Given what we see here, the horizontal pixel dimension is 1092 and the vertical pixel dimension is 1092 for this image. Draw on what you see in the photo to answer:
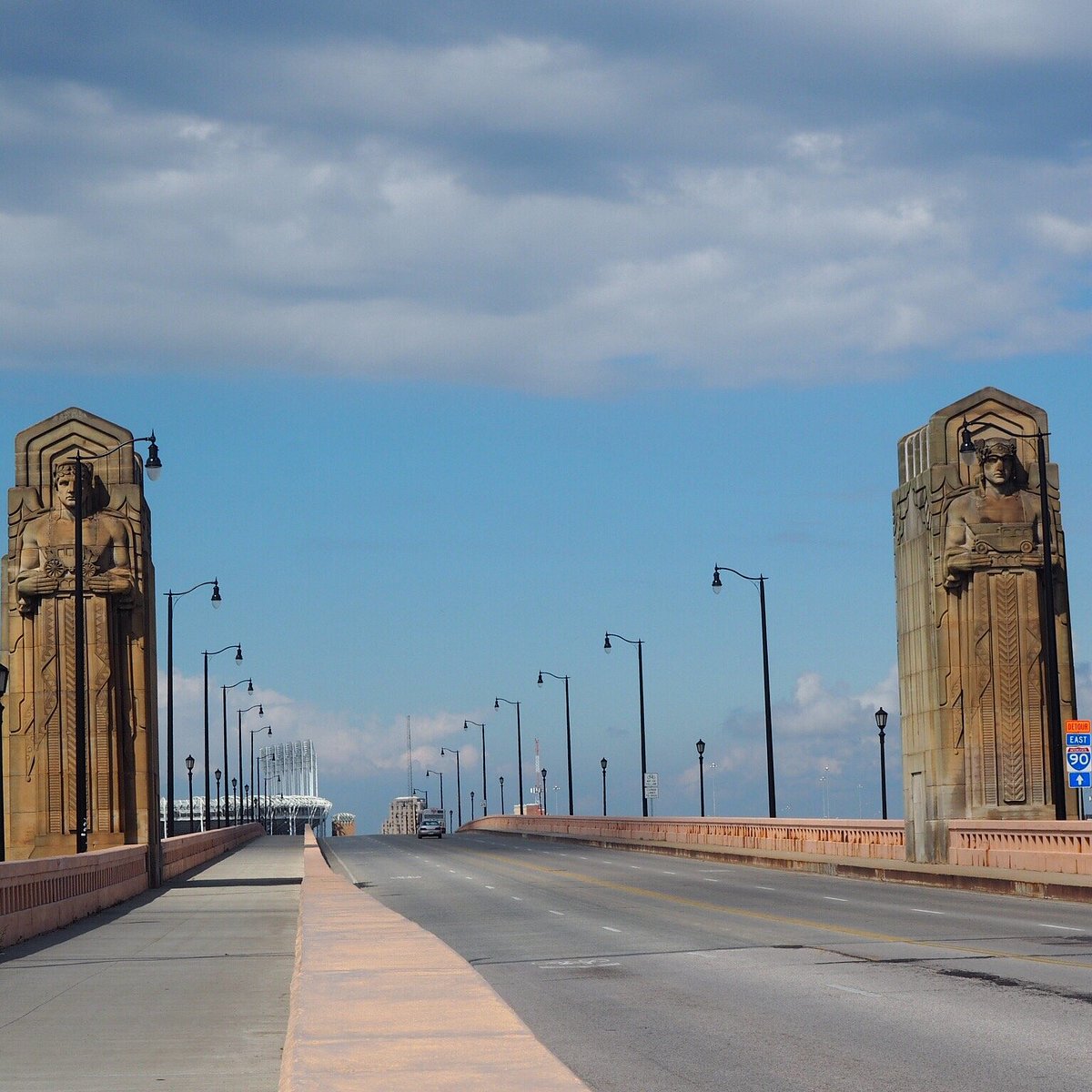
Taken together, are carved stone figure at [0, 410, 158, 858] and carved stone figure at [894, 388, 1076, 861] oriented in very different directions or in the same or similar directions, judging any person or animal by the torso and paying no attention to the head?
same or similar directions

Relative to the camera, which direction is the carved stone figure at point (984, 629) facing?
toward the camera

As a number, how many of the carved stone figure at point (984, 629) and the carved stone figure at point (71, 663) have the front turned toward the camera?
2

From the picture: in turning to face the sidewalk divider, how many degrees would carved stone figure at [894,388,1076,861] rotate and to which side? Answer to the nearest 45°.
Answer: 0° — it already faces it

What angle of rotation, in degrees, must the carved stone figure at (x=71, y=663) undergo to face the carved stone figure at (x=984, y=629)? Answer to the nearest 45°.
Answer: approximately 45° to its left

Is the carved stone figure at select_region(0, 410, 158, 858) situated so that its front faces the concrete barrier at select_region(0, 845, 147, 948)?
yes

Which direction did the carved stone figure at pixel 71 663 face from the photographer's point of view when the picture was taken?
facing the viewer

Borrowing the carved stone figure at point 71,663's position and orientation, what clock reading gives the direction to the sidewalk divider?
The sidewalk divider is roughly at 12 o'clock from the carved stone figure.

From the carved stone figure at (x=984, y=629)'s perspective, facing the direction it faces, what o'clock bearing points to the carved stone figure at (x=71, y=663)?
the carved stone figure at (x=71, y=663) is roughly at 3 o'clock from the carved stone figure at (x=984, y=629).

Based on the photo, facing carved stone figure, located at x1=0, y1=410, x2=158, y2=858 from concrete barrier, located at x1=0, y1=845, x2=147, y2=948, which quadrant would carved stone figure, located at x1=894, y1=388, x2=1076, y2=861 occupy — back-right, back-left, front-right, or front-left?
front-right
